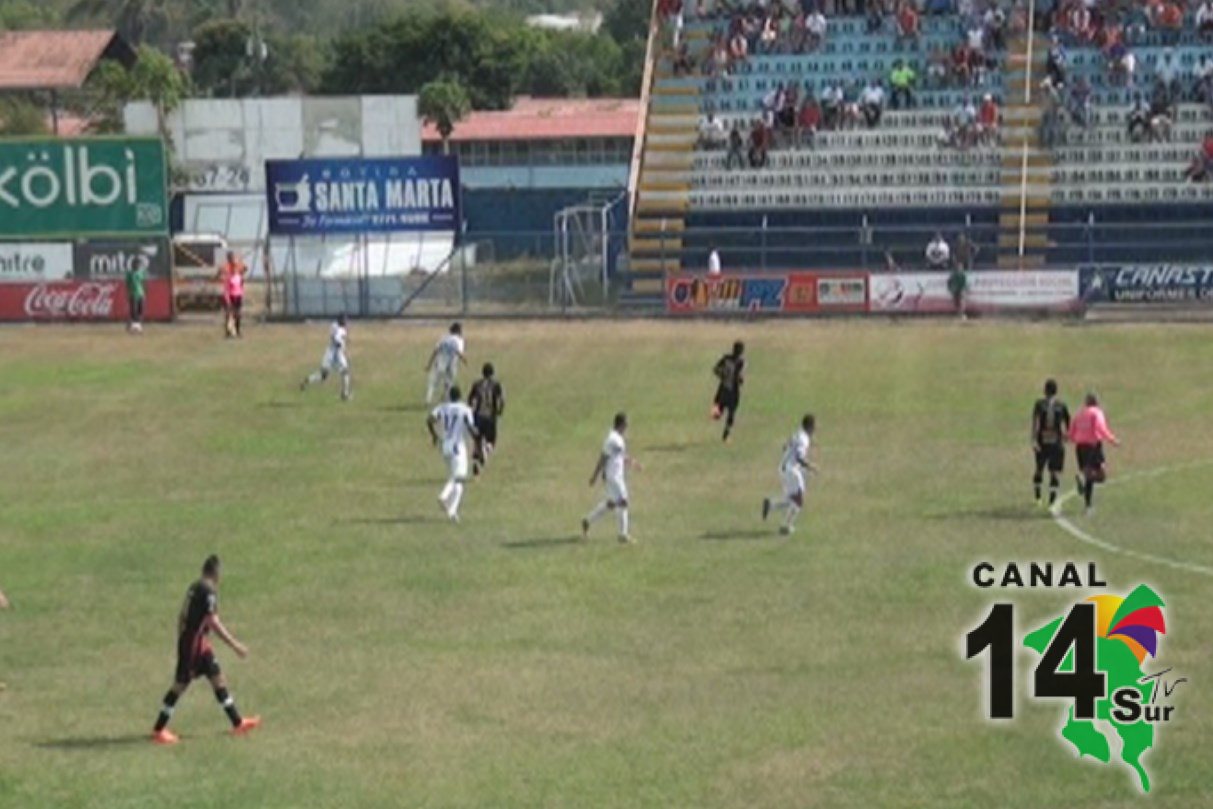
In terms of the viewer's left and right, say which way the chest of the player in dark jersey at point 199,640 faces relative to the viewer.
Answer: facing to the right of the viewer

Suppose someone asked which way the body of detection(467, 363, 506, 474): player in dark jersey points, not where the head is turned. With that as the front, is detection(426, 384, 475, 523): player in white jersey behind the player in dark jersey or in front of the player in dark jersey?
behind

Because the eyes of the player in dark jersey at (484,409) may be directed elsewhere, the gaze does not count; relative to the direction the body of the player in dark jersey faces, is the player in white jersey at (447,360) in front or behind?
in front
